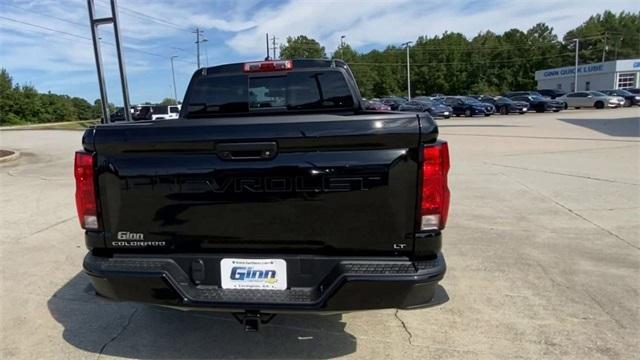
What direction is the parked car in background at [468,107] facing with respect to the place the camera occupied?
facing the viewer and to the right of the viewer

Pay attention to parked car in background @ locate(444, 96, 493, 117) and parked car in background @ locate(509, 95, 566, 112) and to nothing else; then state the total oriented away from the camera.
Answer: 0

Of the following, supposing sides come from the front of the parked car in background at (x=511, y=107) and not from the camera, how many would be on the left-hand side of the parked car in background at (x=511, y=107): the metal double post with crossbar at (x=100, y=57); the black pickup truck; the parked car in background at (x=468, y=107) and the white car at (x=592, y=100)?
1

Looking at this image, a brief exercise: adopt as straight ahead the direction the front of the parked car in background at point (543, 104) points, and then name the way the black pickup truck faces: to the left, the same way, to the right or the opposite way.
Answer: the opposite way

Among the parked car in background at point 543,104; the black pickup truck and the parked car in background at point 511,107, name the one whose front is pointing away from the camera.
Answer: the black pickup truck

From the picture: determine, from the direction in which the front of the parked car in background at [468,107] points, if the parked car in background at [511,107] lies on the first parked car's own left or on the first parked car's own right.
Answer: on the first parked car's own left

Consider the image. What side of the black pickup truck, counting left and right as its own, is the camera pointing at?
back

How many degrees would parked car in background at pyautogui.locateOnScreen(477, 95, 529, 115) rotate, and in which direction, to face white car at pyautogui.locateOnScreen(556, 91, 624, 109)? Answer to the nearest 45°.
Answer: approximately 90° to its left

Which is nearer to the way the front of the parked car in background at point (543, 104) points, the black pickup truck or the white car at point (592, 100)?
the black pickup truck

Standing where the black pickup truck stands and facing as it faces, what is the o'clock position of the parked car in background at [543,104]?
The parked car in background is roughly at 1 o'clock from the black pickup truck.

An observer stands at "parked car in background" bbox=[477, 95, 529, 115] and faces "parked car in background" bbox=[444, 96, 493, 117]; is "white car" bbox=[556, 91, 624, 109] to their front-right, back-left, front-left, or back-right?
back-right

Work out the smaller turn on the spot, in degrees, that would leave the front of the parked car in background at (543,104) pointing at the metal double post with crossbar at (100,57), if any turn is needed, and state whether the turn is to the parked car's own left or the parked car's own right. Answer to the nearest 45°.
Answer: approximately 45° to the parked car's own right

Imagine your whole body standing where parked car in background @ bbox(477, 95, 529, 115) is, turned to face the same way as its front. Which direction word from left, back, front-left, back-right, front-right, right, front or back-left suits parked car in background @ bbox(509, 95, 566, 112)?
left

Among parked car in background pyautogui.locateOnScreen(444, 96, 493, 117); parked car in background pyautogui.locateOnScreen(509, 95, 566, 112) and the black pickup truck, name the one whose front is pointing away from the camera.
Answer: the black pickup truck

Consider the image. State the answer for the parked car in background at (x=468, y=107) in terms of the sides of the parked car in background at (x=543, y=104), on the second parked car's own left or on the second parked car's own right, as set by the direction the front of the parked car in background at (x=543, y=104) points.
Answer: on the second parked car's own right
